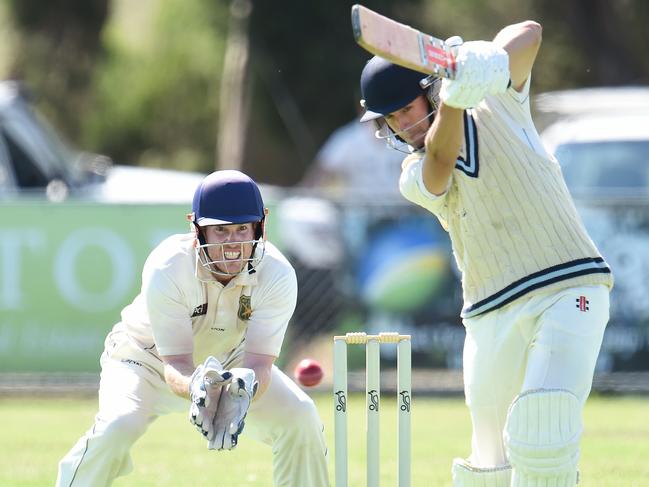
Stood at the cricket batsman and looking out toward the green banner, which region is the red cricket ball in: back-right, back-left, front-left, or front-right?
front-left

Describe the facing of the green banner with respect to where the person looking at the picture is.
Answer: facing the viewer

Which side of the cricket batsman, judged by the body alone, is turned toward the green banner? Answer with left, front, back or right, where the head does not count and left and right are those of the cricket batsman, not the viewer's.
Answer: right

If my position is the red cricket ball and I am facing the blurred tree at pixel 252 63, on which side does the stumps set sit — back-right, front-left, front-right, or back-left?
back-right

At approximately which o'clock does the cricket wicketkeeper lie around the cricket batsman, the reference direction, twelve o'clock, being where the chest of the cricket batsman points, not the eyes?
The cricket wicketkeeper is roughly at 2 o'clock from the cricket batsman.

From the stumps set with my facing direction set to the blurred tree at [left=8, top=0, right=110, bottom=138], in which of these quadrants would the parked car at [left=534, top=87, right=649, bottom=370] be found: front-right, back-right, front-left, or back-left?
front-right

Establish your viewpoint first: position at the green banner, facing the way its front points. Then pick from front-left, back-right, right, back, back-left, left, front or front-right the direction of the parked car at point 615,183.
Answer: left

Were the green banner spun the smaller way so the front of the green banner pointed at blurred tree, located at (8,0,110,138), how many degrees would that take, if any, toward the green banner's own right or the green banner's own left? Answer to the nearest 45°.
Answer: approximately 180°

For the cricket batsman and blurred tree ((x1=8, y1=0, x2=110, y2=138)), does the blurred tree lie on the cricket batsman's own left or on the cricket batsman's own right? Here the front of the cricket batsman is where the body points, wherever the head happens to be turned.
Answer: on the cricket batsman's own right

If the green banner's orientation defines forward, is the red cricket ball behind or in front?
in front
